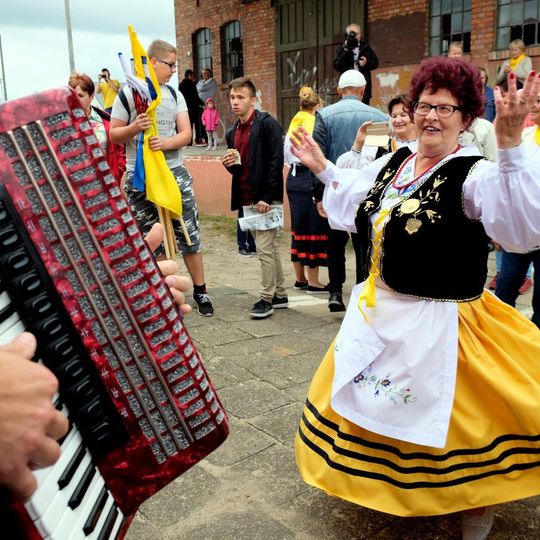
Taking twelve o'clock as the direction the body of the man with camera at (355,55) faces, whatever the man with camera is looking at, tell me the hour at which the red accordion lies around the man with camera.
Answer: The red accordion is roughly at 12 o'clock from the man with camera.

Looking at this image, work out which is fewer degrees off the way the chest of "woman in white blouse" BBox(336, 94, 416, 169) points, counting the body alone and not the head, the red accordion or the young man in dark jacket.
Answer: the red accordion

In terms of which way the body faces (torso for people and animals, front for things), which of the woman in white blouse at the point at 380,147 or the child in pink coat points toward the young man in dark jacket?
the child in pink coat

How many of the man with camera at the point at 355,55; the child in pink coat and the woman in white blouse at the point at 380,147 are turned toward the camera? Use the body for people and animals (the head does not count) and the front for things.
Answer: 3

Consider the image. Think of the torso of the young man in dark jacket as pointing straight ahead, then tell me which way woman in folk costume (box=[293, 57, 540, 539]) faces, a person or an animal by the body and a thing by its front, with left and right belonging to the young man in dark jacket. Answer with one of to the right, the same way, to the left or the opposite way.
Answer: the same way

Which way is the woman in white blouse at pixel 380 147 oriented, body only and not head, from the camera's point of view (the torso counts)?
toward the camera

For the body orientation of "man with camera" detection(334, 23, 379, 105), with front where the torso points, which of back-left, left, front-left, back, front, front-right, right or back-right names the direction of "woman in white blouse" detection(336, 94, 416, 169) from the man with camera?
front

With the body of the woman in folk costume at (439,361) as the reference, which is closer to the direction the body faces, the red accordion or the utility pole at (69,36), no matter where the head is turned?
the red accordion

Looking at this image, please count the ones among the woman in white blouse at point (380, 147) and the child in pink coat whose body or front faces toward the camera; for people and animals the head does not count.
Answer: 2

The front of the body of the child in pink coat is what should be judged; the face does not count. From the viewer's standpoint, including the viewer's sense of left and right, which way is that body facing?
facing the viewer

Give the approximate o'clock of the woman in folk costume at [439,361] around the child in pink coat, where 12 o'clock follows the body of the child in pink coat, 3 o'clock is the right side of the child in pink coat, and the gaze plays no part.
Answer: The woman in folk costume is roughly at 12 o'clock from the child in pink coat.

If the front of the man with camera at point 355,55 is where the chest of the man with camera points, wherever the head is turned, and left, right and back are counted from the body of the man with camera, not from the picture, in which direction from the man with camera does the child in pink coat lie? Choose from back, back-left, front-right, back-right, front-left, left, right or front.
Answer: back-right

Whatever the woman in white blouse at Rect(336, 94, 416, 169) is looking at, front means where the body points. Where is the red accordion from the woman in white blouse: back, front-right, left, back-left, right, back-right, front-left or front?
front

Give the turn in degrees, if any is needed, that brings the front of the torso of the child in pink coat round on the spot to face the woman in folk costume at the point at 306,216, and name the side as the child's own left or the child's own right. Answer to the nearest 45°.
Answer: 0° — they already face them

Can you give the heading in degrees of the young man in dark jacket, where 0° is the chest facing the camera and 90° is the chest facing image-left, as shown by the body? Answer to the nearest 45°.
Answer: approximately 45°

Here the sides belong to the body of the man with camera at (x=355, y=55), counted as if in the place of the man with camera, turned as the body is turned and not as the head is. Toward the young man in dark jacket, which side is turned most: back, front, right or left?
front

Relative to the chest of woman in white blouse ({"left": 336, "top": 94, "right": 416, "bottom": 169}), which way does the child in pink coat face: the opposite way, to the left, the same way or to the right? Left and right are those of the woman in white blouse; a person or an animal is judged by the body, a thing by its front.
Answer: the same way

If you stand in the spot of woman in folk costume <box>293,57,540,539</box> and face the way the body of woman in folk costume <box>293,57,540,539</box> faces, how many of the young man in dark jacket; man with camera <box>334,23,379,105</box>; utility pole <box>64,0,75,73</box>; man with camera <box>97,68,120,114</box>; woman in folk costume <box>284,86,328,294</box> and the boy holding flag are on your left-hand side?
0

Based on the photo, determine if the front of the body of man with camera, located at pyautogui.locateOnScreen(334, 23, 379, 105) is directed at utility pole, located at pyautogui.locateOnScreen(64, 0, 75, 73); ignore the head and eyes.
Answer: no
